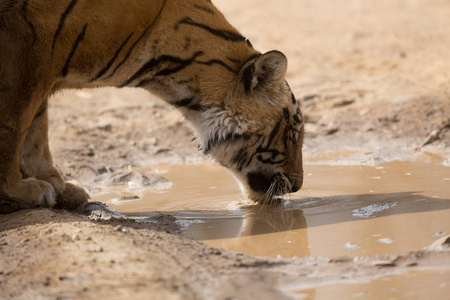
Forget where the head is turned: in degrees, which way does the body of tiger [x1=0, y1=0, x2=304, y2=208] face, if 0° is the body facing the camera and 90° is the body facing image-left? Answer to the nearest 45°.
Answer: approximately 270°
